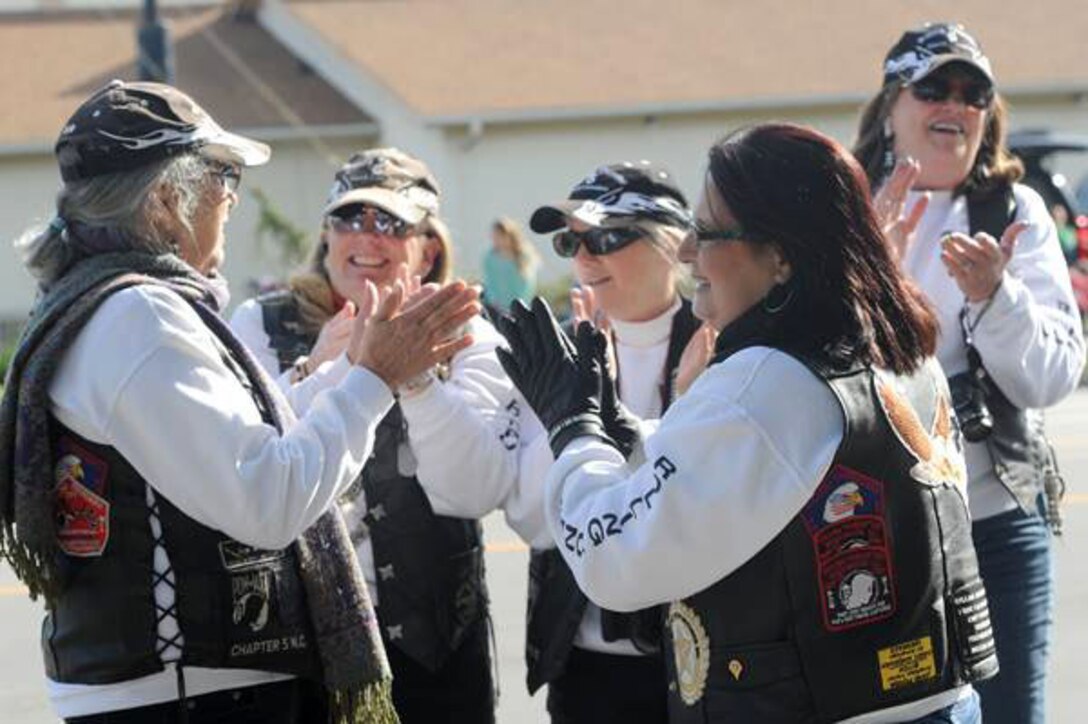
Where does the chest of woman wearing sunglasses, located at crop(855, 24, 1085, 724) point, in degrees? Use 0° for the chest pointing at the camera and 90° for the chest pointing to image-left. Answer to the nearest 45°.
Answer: approximately 45°

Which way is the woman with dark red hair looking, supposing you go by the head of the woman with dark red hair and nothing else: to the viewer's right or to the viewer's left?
to the viewer's left

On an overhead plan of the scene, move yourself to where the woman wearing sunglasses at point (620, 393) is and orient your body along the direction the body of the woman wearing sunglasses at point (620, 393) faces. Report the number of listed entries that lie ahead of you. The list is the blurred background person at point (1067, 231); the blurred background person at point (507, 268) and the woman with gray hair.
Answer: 1

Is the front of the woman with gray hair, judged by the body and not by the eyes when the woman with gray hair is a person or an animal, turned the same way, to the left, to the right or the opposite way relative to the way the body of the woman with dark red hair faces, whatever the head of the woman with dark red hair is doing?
the opposite way

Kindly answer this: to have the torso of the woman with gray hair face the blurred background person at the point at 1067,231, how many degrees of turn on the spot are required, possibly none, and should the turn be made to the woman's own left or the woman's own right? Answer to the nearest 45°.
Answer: approximately 45° to the woman's own left

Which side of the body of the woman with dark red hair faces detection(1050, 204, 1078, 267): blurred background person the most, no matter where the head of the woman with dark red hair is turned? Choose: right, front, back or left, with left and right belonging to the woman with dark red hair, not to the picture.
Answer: right

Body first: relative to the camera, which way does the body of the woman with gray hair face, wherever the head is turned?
to the viewer's right

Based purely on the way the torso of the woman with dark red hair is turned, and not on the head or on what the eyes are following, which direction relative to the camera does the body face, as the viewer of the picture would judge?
to the viewer's left

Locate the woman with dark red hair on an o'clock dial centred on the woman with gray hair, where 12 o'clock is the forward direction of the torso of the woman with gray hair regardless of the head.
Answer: The woman with dark red hair is roughly at 1 o'clock from the woman with gray hair.

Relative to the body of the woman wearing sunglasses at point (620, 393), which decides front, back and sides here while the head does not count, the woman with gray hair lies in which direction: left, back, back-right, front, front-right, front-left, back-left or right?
front

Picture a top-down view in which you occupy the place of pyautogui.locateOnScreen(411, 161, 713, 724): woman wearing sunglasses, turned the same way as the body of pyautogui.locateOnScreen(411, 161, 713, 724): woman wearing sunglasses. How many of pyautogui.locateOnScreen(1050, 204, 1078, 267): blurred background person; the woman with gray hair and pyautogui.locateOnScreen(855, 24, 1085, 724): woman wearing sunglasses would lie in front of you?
1
